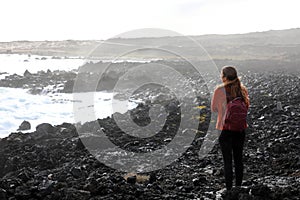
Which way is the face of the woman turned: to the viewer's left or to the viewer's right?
to the viewer's left

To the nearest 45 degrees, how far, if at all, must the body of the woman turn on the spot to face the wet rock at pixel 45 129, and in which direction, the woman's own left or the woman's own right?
0° — they already face it

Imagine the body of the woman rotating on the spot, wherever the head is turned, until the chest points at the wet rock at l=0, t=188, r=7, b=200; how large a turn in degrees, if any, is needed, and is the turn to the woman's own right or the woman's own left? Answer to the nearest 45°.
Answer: approximately 45° to the woman's own left

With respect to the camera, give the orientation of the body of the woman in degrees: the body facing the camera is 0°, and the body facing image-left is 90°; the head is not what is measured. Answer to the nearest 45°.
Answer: approximately 135°
